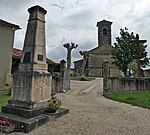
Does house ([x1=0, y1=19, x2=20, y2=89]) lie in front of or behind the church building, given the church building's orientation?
in front

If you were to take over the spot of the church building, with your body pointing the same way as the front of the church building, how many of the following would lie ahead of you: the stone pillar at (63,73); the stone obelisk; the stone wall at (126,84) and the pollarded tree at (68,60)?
4

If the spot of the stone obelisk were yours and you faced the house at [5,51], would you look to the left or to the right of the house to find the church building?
right

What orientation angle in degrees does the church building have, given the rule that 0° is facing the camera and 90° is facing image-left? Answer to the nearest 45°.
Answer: approximately 0°

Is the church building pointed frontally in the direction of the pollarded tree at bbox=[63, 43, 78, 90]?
yes

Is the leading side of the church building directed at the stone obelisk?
yes
